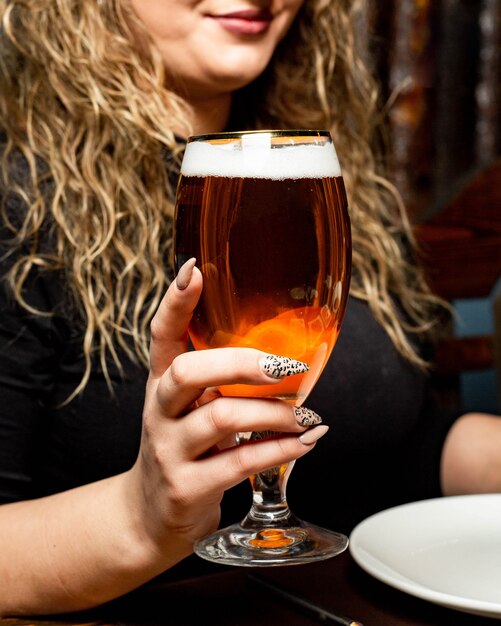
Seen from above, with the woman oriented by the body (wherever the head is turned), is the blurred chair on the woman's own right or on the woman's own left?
on the woman's own left

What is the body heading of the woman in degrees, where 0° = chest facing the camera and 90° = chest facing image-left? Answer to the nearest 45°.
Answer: approximately 315°
